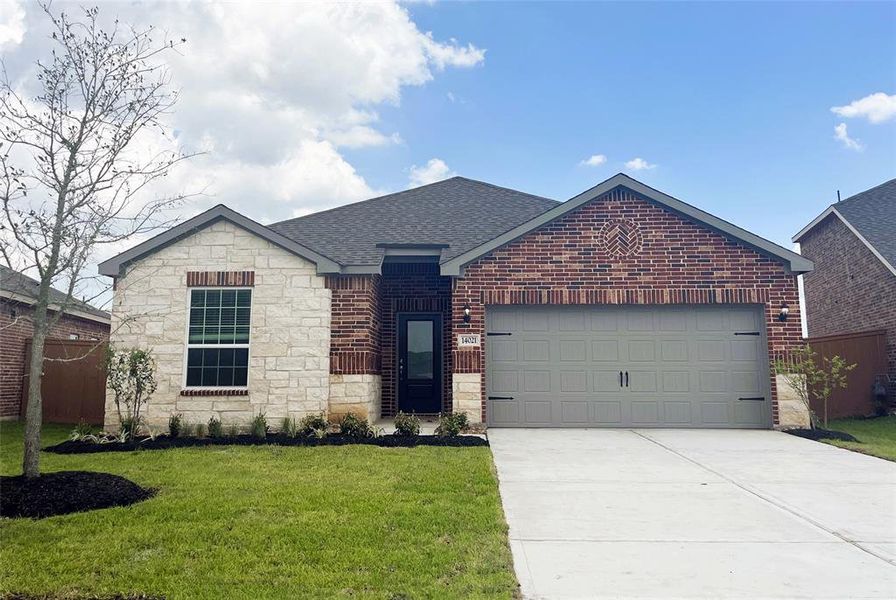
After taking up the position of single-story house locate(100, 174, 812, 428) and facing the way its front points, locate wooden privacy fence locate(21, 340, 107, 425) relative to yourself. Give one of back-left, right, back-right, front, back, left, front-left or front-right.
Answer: right

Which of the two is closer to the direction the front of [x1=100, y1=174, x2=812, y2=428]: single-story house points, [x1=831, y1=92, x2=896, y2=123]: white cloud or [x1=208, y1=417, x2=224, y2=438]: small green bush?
the small green bush

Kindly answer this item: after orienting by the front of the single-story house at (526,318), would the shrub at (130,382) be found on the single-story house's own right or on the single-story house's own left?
on the single-story house's own right

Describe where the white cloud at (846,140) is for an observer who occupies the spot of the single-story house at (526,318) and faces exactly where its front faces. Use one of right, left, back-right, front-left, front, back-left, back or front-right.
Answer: back-left

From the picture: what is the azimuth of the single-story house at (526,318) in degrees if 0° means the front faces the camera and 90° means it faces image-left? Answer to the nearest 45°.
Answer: approximately 0°

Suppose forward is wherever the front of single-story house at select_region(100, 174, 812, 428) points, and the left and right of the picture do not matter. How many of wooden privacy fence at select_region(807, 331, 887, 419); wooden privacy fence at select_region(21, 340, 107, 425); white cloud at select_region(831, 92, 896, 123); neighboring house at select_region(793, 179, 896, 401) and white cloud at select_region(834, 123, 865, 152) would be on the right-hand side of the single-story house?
1

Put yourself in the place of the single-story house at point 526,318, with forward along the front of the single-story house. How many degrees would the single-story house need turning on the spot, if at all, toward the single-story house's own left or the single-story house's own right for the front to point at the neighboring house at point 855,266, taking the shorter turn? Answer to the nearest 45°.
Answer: approximately 135° to the single-story house's own left

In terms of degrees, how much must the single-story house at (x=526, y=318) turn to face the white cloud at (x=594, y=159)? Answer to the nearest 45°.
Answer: approximately 180°

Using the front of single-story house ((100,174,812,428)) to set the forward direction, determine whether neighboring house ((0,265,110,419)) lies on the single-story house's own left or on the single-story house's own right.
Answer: on the single-story house's own right

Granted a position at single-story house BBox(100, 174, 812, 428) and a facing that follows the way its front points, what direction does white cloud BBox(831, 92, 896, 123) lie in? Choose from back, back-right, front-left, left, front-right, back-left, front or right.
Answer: back-left

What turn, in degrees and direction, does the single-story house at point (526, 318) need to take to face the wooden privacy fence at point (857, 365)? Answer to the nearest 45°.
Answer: approximately 90° to its left
